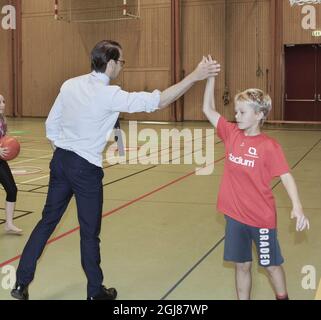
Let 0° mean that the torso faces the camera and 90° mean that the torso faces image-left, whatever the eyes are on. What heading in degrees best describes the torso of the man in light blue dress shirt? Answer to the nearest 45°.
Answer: approximately 225°

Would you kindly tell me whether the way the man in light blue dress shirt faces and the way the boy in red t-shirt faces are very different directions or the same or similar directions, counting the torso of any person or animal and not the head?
very different directions

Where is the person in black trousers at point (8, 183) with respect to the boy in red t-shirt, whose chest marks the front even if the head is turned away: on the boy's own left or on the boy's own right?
on the boy's own right
